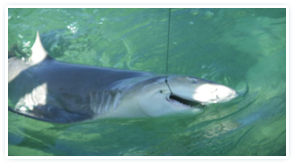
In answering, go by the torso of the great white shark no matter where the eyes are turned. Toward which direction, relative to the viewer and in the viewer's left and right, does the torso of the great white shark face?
facing to the right of the viewer
